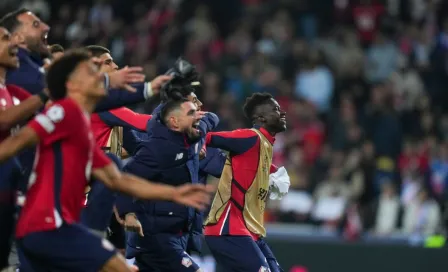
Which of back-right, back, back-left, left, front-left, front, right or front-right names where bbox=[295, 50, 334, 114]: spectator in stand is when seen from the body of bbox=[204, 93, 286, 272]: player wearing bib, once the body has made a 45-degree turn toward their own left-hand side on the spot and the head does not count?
front-left

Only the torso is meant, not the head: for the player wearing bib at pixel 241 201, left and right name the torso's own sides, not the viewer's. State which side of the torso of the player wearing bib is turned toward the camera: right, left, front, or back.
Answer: right

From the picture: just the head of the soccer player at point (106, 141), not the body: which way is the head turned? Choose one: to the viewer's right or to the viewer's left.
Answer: to the viewer's right

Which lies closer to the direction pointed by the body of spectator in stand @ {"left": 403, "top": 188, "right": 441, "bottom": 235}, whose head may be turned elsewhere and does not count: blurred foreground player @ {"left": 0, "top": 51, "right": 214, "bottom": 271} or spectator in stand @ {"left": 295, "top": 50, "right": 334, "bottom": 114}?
the blurred foreground player

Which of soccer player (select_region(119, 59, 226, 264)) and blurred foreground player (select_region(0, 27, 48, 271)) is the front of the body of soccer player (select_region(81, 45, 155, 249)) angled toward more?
the soccer player

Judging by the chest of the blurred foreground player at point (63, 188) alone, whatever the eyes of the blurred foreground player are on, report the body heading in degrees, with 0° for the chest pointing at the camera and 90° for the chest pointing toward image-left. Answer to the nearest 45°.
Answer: approximately 270°

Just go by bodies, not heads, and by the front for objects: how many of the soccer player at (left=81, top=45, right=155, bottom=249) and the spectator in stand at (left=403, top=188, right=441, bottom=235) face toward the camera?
1

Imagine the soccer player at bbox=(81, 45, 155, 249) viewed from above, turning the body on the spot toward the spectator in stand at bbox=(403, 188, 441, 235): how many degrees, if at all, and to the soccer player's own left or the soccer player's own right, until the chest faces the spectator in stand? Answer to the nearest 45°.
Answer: approximately 45° to the soccer player's own left

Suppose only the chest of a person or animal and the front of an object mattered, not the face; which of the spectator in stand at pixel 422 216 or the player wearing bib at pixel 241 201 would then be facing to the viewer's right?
the player wearing bib

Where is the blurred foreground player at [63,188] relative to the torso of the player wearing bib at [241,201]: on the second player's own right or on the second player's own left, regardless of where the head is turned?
on the second player's own right

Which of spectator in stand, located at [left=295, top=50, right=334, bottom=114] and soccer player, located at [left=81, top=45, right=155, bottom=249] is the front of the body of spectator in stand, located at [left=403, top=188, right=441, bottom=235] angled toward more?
the soccer player

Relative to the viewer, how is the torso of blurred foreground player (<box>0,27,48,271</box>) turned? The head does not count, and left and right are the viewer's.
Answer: facing to the right of the viewer

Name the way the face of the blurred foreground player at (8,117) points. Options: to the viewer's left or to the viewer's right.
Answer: to the viewer's right

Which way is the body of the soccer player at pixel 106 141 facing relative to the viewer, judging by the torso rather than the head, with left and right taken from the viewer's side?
facing to the right of the viewer

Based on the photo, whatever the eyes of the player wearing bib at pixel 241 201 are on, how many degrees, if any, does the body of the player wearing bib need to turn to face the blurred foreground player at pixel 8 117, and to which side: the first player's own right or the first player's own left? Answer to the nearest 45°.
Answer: approximately 135° to the first player's own right
